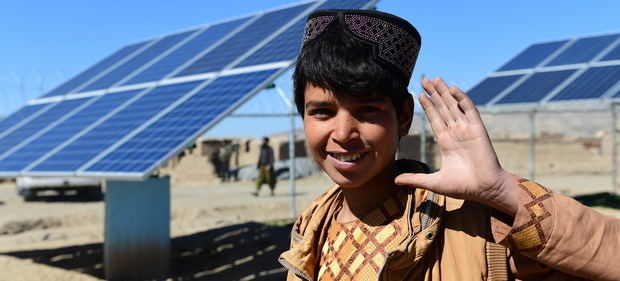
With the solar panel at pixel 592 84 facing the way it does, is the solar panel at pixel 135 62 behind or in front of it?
in front

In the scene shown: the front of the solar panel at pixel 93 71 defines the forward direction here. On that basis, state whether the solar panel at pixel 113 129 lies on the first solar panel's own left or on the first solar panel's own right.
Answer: on the first solar panel's own left

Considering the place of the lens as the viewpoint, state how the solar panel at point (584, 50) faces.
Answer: facing the viewer and to the left of the viewer

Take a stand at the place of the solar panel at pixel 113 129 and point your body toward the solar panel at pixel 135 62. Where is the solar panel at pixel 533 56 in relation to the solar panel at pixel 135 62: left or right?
right

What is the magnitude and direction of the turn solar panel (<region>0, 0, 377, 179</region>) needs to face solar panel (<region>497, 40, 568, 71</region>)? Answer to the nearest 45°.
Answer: approximately 180°

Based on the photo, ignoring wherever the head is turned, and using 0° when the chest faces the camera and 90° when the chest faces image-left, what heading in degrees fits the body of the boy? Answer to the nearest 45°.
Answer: approximately 45°

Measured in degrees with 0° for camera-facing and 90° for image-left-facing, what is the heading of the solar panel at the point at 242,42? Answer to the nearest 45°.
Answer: approximately 45°
